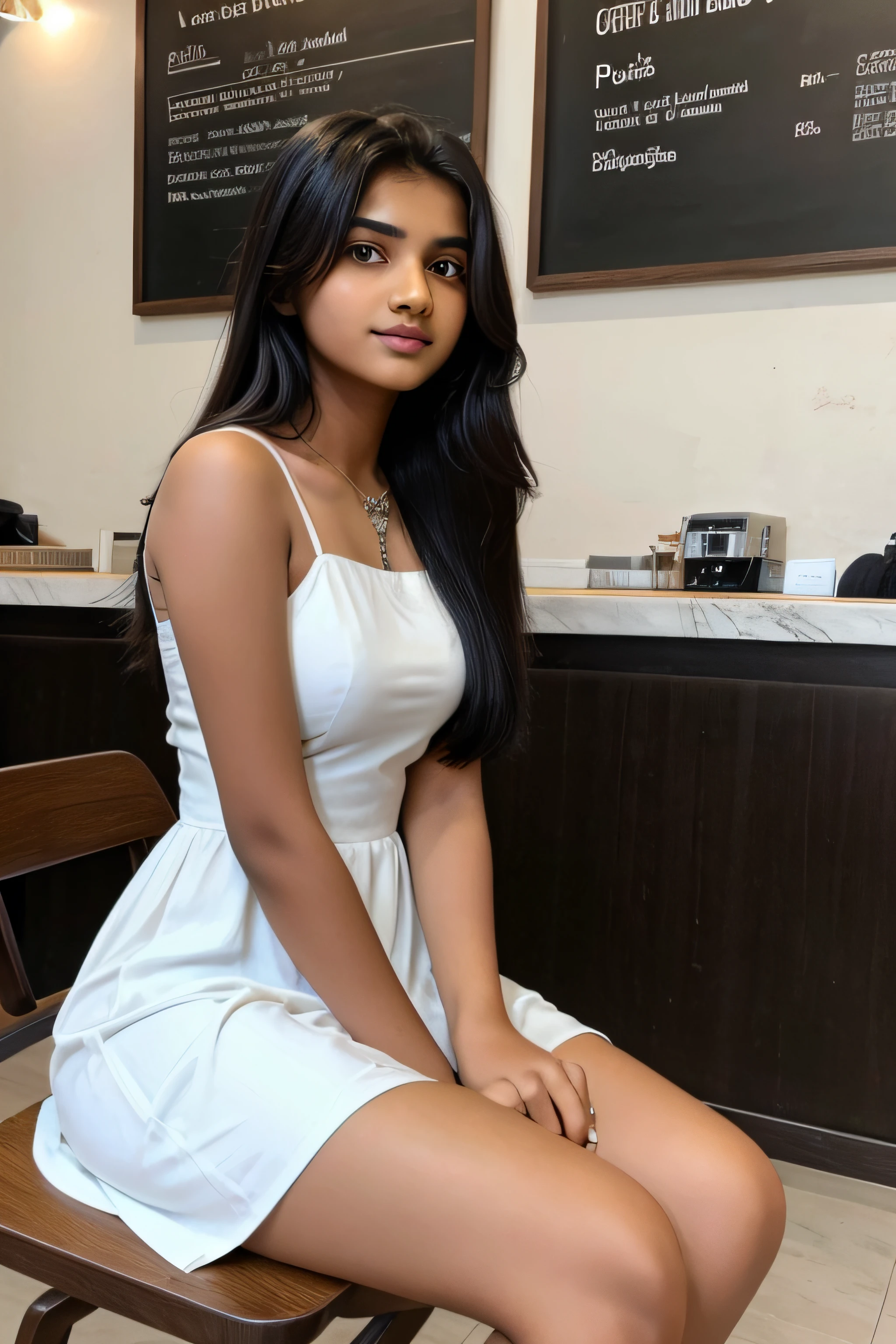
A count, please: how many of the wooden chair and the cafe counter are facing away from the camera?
0

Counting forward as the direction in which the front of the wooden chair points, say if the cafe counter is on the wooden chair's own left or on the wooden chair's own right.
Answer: on the wooden chair's own left

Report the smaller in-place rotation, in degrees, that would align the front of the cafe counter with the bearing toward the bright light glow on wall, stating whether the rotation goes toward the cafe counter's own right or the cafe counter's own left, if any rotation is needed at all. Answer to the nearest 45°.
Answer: approximately 135° to the cafe counter's own right

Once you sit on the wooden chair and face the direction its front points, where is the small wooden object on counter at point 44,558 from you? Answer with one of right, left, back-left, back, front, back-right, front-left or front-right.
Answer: back-left

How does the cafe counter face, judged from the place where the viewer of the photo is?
facing the viewer

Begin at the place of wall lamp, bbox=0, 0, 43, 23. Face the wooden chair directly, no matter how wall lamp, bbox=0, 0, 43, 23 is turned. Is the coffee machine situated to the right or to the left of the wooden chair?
left

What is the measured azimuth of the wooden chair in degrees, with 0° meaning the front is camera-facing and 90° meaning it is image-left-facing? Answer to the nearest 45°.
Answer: approximately 315°

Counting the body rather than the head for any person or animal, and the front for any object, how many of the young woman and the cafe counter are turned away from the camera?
0

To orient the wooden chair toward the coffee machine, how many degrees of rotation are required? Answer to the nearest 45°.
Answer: approximately 90° to its left
